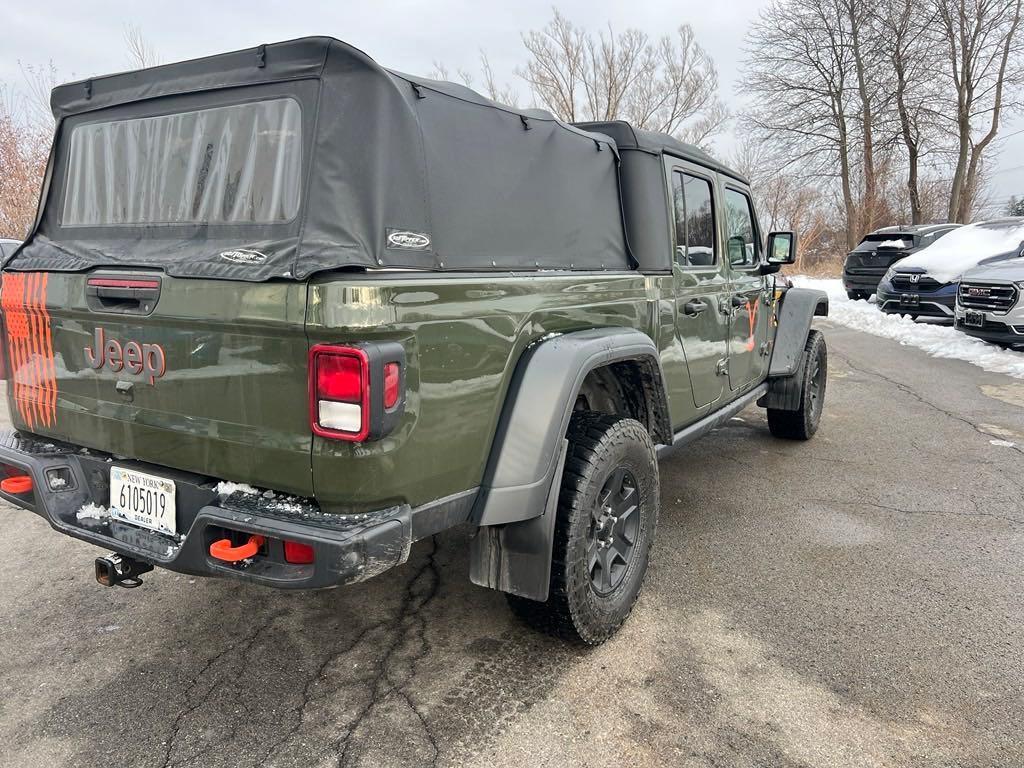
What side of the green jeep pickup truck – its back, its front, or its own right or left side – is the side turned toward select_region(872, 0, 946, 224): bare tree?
front

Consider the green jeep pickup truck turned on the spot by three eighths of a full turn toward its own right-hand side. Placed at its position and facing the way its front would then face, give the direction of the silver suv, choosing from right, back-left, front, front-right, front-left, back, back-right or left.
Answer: back-left

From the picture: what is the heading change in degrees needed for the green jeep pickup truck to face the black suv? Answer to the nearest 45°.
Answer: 0° — it already faces it

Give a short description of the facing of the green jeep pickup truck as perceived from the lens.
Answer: facing away from the viewer and to the right of the viewer

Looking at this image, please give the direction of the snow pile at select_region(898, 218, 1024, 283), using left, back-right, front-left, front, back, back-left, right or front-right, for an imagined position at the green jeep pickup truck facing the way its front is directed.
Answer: front

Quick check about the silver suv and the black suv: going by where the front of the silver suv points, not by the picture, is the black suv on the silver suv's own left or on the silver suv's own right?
on the silver suv's own right

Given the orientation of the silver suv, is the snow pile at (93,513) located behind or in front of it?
in front

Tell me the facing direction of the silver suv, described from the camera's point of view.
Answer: facing the viewer and to the left of the viewer

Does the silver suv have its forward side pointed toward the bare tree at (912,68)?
no
